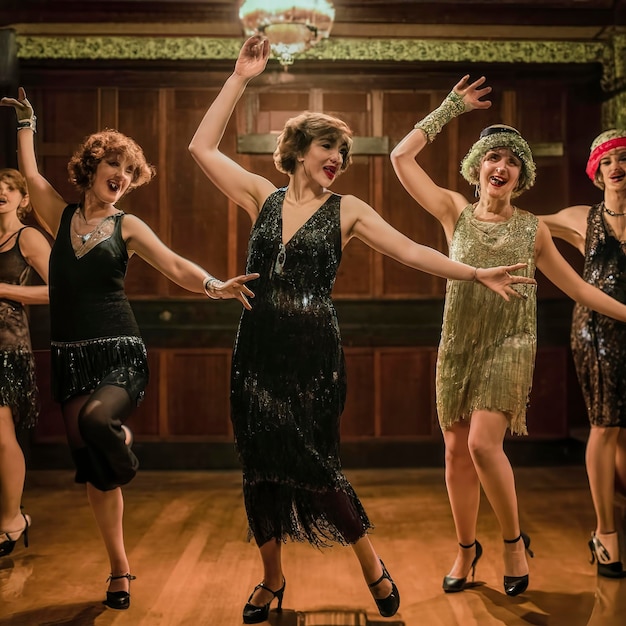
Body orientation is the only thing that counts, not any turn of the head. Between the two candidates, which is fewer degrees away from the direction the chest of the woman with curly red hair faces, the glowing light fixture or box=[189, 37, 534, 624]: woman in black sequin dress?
the woman in black sequin dress

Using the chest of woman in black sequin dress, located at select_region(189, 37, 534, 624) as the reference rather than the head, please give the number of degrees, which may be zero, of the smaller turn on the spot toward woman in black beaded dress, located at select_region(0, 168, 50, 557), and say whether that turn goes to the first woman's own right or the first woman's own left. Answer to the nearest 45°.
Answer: approximately 135° to the first woman's own right

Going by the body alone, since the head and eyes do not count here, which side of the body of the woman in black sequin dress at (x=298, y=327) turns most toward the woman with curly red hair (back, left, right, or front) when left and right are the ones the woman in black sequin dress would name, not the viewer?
right

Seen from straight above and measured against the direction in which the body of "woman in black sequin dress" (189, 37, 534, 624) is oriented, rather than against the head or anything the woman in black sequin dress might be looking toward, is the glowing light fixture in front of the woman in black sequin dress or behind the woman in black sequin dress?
behind

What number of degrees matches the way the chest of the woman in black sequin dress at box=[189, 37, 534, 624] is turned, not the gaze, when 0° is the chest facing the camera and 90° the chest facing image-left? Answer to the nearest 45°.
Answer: approximately 0°

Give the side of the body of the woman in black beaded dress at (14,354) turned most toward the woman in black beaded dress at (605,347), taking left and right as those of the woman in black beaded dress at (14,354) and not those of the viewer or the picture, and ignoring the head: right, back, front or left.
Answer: left

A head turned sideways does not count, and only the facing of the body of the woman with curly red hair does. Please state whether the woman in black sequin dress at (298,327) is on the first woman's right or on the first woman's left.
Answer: on the first woman's left

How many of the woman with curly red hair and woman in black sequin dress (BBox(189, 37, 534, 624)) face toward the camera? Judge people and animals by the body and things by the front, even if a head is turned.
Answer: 2

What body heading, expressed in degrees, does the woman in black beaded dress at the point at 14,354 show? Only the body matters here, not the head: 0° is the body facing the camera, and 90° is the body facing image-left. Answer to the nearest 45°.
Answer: approximately 45°

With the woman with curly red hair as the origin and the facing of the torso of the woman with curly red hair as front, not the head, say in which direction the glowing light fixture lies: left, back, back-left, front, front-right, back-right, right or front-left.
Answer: back-left
